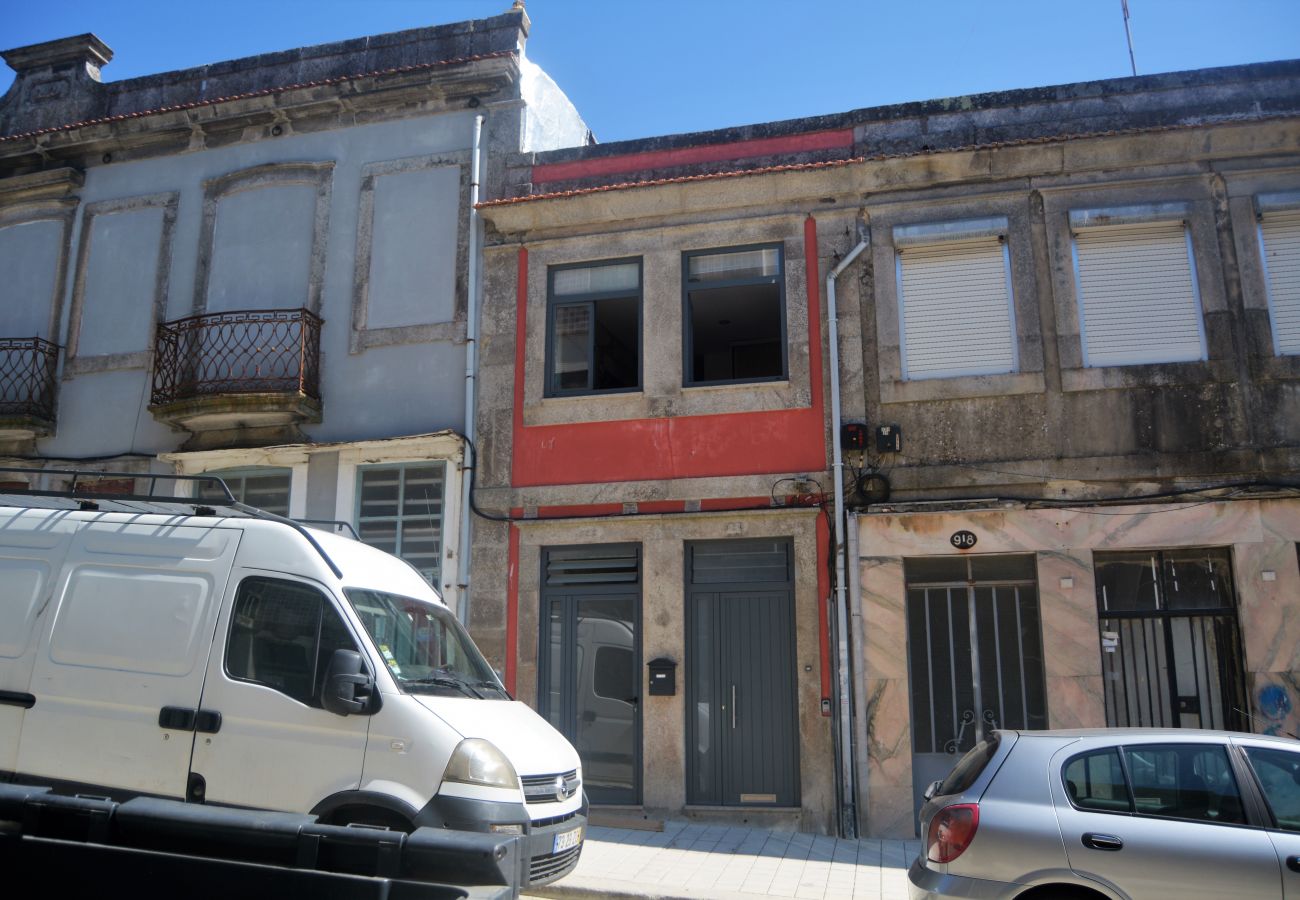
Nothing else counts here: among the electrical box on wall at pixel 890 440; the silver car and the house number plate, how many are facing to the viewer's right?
1

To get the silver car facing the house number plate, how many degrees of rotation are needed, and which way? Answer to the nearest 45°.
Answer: approximately 90° to its left

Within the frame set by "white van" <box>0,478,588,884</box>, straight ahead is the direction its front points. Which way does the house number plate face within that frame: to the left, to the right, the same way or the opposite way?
to the right

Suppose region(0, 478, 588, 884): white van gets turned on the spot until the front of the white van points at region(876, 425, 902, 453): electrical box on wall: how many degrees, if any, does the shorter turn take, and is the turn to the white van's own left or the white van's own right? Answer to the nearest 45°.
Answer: approximately 45° to the white van's own left

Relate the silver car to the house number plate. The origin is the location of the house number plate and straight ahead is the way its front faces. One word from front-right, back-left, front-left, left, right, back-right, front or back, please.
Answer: front

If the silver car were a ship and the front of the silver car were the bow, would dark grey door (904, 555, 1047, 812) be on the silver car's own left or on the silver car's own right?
on the silver car's own left

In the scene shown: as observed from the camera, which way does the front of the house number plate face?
facing the viewer

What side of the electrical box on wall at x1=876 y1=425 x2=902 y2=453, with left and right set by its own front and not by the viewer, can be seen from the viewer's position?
front

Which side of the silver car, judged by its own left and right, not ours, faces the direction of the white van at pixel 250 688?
back

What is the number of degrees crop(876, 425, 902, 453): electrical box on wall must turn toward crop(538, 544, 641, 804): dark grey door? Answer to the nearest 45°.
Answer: approximately 90° to its right

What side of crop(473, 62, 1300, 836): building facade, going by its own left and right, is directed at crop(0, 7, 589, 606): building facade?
right

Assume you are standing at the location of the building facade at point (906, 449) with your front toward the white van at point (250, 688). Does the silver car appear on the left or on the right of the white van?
left

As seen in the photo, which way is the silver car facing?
to the viewer's right

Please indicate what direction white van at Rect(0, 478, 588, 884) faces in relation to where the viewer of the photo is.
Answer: facing the viewer and to the right of the viewer

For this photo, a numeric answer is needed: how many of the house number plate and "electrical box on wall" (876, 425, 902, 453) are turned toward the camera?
2
